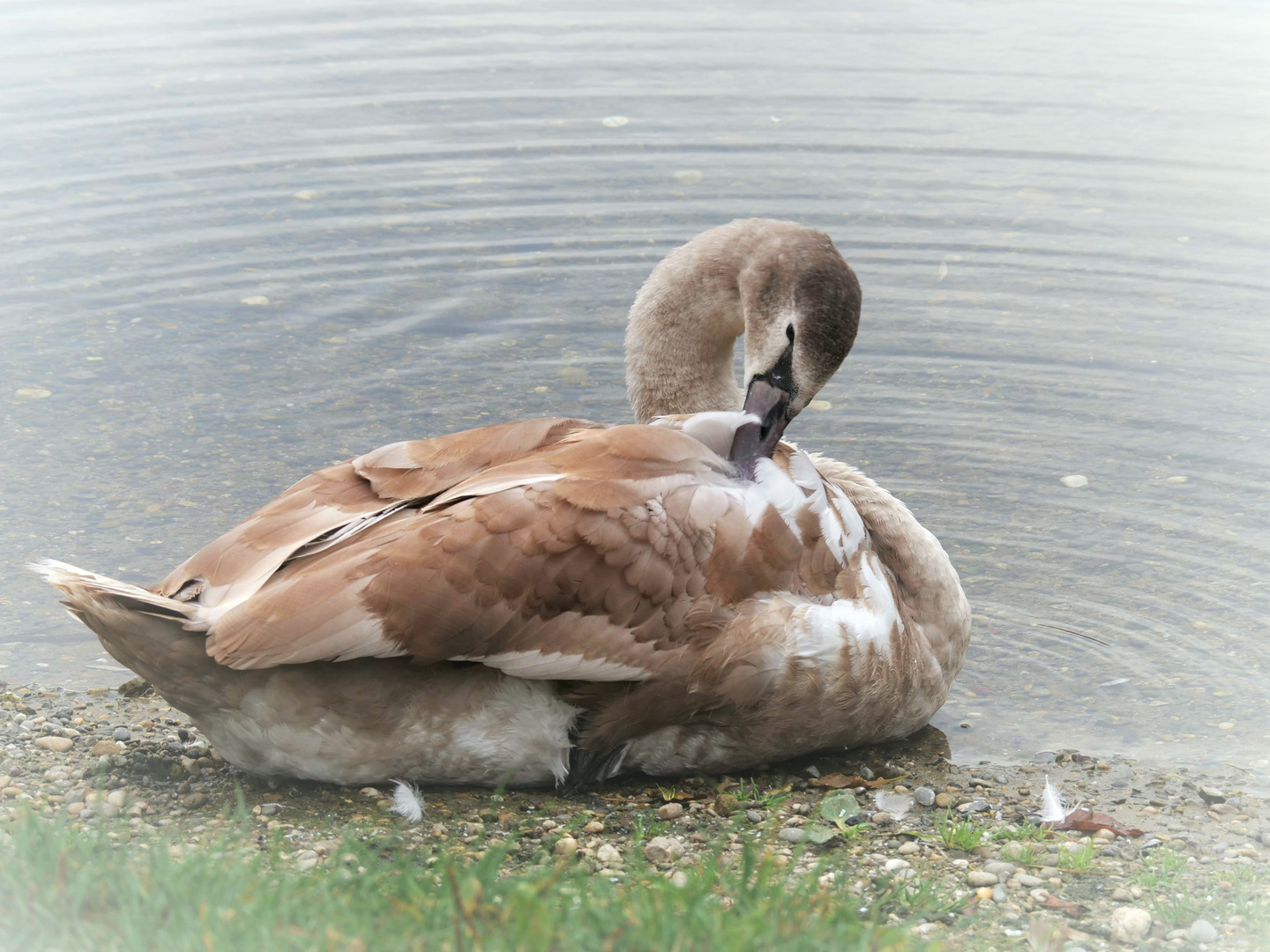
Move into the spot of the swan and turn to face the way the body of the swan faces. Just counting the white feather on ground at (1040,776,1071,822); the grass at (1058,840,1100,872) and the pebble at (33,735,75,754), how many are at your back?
1

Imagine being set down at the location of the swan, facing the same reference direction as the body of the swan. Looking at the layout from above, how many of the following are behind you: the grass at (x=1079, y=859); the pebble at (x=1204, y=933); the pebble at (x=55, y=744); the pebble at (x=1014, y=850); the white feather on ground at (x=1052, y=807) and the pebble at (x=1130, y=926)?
1

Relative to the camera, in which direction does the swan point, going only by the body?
to the viewer's right

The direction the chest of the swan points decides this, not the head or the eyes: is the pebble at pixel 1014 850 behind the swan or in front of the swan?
in front

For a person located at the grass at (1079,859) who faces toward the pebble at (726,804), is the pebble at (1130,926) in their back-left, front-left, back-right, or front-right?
back-left

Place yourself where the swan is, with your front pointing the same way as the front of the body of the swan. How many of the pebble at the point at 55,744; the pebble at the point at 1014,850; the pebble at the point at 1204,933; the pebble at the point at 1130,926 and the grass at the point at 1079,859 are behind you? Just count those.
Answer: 1

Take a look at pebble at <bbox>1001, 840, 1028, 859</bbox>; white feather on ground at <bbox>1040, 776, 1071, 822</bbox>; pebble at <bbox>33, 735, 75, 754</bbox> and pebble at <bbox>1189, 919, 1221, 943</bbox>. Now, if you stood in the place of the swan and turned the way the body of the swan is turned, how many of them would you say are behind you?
1

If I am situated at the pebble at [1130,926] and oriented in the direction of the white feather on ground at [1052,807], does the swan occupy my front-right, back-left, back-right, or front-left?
front-left

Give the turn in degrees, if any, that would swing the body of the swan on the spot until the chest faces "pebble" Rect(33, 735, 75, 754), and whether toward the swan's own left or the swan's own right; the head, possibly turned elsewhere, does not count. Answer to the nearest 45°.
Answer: approximately 180°

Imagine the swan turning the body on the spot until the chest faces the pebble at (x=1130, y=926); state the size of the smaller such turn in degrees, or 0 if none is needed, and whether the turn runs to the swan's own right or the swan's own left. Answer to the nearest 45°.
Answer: approximately 45° to the swan's own right

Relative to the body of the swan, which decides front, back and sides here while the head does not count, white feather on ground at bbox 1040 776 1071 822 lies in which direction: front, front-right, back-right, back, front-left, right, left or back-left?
front

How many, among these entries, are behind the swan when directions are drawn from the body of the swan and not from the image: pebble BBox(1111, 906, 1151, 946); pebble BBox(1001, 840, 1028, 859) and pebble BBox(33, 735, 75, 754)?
1
